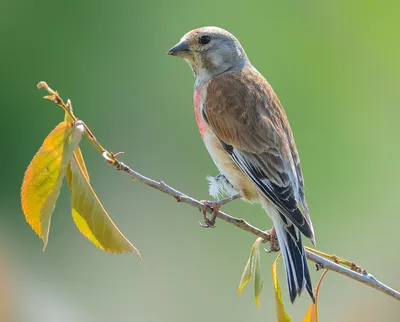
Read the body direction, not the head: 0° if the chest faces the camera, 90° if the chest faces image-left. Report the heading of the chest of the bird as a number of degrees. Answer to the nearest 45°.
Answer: approximately 90°
